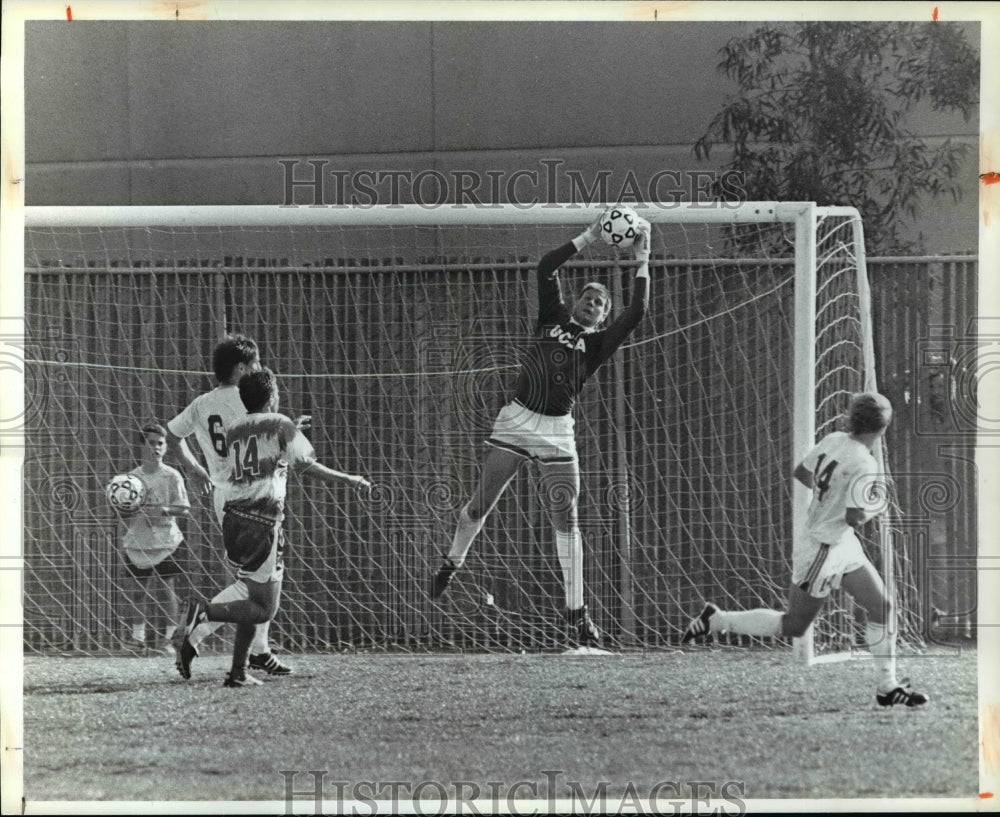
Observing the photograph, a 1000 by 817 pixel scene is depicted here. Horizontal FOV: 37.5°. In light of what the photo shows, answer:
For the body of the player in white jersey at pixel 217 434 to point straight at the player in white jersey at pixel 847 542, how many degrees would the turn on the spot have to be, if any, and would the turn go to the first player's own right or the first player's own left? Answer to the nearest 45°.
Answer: approximately 45° to the first player's own right

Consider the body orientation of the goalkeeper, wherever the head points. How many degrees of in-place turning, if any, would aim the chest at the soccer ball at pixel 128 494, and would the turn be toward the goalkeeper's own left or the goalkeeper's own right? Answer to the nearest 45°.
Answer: approximately 90° to the goalkeeper's own right

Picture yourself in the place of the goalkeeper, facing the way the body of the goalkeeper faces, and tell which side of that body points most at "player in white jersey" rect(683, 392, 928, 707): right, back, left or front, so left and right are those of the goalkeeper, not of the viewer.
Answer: left

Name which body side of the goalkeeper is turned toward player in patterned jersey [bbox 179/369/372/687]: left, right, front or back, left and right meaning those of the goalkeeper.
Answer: right

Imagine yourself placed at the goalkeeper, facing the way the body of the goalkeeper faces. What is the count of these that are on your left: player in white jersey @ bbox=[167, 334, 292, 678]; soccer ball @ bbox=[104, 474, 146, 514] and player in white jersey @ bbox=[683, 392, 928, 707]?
1

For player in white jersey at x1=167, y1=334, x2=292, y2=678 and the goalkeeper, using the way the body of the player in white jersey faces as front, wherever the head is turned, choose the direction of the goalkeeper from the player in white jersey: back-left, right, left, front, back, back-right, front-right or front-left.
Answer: front-right

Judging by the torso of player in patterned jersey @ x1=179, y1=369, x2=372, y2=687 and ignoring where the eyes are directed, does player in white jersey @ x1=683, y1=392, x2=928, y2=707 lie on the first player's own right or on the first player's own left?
on the first player's own right

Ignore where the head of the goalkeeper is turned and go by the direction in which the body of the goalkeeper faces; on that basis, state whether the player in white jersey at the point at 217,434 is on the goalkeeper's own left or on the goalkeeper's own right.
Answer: on the goalkeeper's own right

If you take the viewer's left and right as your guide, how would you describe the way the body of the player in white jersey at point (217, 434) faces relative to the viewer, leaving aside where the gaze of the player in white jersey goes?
facing away from the viewer and to the right of the viewer
